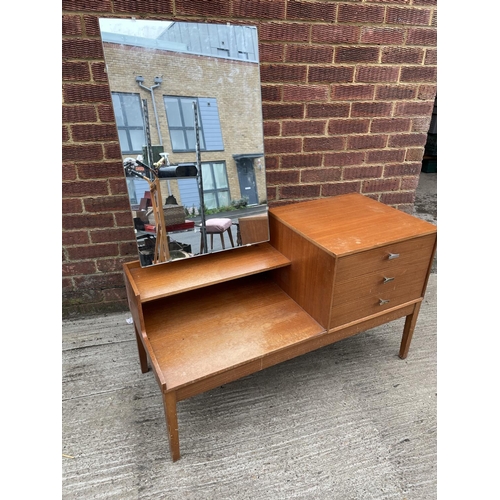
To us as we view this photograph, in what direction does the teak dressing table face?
facing the viewer and to the right of the viewer
